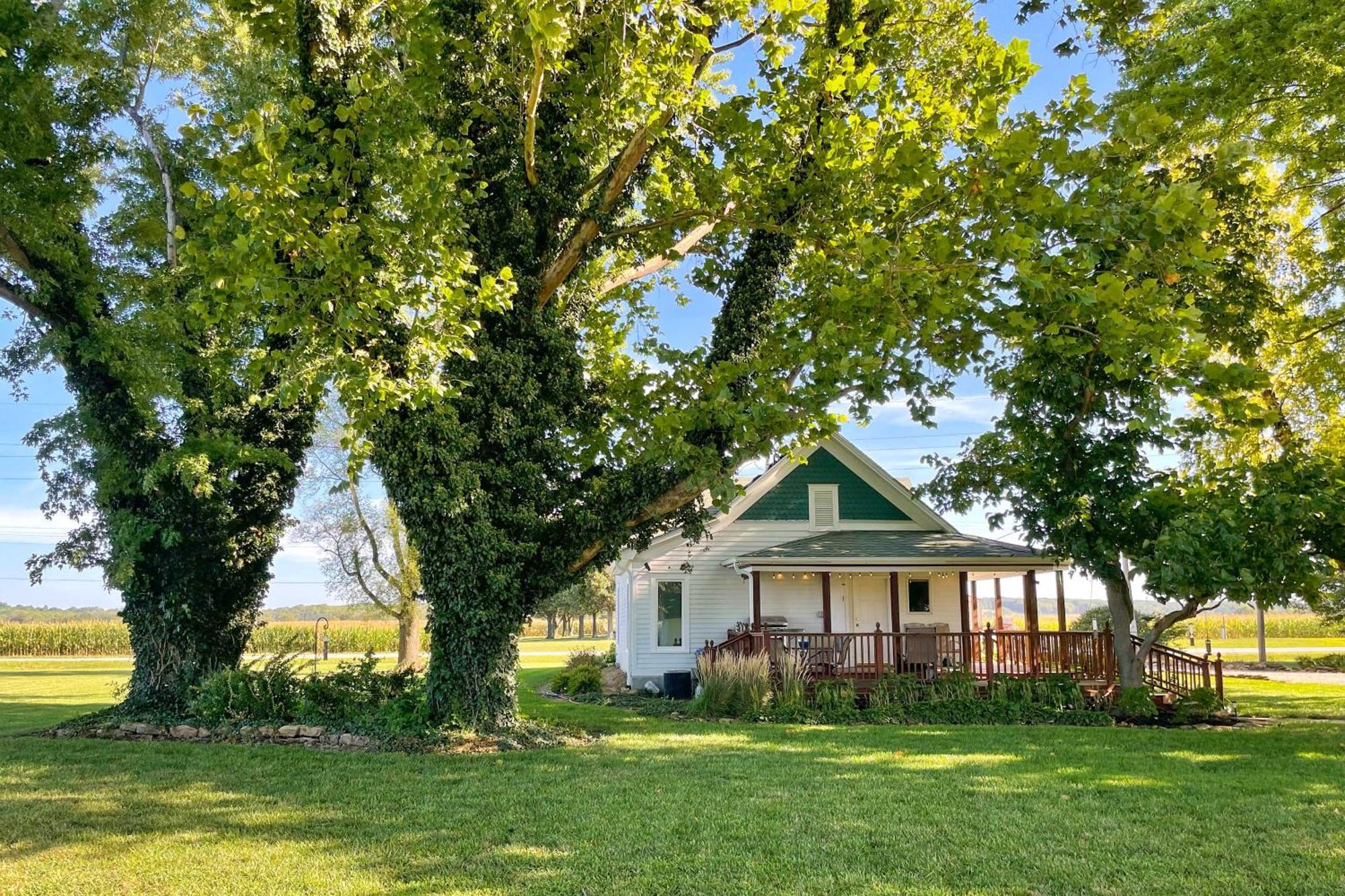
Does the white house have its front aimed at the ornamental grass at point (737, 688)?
yes

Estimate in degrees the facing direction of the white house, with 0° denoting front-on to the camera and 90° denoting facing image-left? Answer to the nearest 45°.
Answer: approximately 0°
